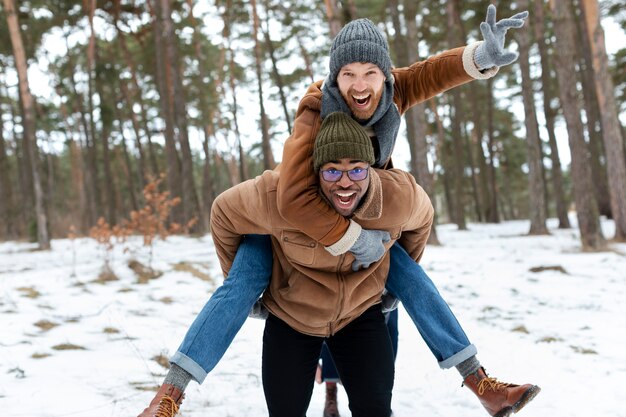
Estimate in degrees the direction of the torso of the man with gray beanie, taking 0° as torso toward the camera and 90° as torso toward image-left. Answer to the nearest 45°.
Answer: approximately 0°
